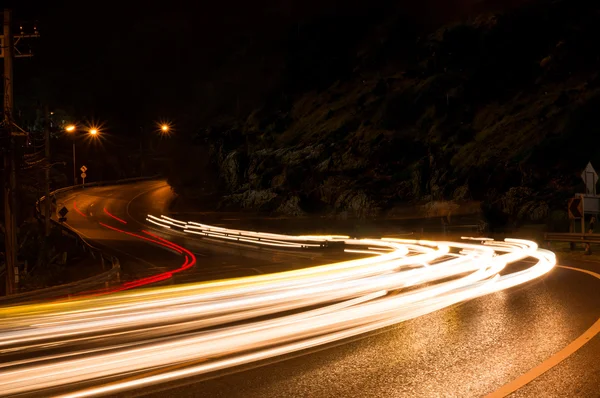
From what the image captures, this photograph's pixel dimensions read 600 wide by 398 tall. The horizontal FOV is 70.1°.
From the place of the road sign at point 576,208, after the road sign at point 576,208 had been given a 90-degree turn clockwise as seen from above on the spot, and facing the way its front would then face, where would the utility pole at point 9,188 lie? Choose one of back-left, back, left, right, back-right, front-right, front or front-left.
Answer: front-left

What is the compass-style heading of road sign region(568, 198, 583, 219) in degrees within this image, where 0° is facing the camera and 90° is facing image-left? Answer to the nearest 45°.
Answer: approximately 0°
